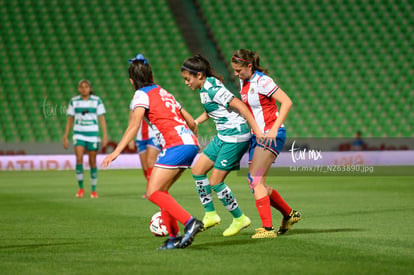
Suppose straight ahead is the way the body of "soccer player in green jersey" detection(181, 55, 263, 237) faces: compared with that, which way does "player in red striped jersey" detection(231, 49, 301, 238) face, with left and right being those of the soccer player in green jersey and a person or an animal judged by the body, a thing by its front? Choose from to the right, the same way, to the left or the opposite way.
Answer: the same way

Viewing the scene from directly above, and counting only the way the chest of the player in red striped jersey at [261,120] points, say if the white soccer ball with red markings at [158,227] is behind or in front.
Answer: in front

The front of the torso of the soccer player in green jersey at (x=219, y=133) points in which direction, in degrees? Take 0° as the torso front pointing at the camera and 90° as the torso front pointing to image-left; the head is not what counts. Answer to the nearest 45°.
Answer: approximately 45°

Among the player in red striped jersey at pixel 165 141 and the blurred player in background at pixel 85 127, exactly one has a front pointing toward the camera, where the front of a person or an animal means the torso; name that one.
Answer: the blurred player in background

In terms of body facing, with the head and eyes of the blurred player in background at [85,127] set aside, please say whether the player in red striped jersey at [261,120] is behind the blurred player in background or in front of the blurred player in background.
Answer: in front

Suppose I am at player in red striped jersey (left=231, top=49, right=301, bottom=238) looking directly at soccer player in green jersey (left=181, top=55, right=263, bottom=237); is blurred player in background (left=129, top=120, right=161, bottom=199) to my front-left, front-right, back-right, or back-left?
front-right

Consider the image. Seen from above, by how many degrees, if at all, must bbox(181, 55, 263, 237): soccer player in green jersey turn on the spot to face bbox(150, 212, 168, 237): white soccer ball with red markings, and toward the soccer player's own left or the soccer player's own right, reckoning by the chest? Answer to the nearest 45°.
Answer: approximately 45° to the soccer player's own right

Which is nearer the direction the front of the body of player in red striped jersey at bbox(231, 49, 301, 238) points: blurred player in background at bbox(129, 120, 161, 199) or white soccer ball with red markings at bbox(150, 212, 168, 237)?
the white soccer ball with red markings

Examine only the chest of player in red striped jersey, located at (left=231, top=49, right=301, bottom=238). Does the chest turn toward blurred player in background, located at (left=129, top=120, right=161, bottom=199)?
no

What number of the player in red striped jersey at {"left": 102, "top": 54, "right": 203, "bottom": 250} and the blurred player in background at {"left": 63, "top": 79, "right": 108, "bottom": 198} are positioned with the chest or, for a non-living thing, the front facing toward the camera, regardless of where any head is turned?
1

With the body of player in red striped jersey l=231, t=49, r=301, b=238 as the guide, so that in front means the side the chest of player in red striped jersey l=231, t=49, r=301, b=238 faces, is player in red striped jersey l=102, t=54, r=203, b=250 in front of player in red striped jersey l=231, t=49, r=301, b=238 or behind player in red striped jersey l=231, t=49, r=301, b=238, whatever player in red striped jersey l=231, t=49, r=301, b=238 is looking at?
in front

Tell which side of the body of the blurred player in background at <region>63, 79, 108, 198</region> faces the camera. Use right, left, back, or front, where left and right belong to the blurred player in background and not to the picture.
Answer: front

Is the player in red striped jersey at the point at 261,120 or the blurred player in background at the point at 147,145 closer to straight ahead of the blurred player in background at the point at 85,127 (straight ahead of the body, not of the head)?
the player in red striped jersey
